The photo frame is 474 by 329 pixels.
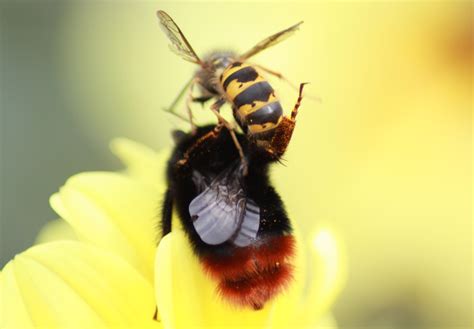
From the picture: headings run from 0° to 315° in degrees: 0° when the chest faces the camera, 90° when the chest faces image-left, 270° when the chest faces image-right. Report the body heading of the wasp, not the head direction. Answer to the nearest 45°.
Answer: approximately 135°
